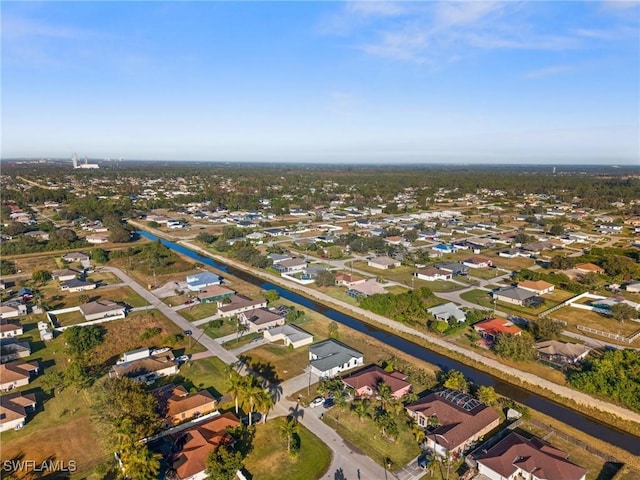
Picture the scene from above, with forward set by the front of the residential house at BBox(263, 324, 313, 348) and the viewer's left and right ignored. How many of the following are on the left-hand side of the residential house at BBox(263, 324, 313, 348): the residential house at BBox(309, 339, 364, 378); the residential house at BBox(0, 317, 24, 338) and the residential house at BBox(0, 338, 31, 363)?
1

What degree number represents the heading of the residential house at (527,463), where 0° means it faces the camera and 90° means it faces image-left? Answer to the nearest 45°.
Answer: approximately 45°

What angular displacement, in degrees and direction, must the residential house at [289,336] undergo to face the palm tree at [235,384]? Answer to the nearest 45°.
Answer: approximately 45° to its left

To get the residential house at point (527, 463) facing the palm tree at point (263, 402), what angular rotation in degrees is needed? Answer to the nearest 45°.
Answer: approximately 45° to its right

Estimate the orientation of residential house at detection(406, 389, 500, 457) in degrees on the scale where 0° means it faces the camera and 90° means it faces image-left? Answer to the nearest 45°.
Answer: approximately 45°

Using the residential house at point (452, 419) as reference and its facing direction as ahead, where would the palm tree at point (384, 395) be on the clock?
The palm tree is roughly at 2 o'clock from the residential house.

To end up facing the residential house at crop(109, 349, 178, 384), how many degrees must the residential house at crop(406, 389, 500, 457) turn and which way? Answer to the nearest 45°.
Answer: approximately 45° to its right

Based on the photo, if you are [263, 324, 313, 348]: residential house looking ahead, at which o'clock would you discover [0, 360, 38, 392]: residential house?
[0, 360, 38, 392]: residential house is roughly at 1 o'clock from [263, 324, 313, 348]: residential house.

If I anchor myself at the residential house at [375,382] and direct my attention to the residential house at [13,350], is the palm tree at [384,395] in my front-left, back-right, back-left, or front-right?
back-left

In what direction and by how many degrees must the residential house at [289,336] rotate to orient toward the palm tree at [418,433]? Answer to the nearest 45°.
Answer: approximately 90° to its left

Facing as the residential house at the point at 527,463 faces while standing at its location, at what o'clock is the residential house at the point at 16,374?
the residential house at the point at 16,374 is roughly at 1 o'clock from the residential house at the point at 527,463.

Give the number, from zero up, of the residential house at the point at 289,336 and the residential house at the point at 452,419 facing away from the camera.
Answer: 0

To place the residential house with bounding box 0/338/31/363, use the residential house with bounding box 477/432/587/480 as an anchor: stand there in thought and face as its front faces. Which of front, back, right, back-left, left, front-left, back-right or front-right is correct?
front-right
